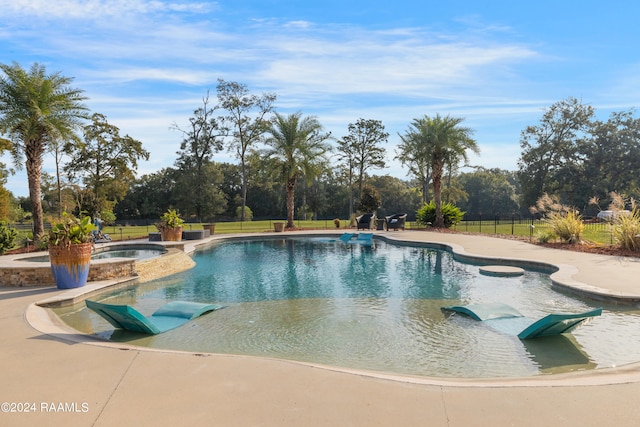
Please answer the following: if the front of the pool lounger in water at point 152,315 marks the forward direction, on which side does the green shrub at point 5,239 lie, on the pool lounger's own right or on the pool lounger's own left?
on the pool lounger's own left

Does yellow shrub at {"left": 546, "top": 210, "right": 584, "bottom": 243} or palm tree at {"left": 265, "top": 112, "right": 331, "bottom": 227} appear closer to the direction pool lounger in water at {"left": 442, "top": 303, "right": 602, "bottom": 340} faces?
the palm tree

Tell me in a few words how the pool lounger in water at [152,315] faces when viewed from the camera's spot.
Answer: facing away from the viewer and to the right of the viewer

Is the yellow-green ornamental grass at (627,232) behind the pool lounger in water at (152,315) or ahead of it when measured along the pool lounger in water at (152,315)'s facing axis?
ahead

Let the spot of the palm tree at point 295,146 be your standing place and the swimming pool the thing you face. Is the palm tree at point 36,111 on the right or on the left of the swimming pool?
right

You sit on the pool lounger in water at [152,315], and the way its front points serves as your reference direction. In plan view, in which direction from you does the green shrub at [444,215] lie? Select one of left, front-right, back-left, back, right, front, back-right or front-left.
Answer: front

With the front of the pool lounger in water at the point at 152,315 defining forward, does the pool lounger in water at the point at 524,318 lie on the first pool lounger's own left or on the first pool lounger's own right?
on the first pool lounger's own right

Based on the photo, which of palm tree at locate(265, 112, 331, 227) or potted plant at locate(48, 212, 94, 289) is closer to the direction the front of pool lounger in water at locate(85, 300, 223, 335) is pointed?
the palm tree

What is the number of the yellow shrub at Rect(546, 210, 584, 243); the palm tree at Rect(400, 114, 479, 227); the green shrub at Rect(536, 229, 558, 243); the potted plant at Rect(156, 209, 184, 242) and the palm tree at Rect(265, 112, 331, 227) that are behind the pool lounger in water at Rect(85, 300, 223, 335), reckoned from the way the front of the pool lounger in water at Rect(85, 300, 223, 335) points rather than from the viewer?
0

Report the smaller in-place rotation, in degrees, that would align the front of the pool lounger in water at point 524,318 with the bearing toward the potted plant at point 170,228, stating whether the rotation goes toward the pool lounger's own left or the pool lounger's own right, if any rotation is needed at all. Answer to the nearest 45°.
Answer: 0° — it already faces it

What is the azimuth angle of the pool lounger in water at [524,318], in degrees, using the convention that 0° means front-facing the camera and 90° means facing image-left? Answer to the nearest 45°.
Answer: approximately 135°

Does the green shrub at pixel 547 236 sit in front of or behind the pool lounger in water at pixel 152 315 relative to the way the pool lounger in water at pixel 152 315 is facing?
in front

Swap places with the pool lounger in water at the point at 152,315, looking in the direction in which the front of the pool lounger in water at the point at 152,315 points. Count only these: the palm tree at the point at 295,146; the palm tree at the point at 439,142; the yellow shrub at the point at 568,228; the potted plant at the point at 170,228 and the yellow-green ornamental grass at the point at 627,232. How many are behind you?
0

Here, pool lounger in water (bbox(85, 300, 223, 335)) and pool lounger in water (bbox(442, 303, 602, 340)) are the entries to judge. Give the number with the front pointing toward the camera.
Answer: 0
